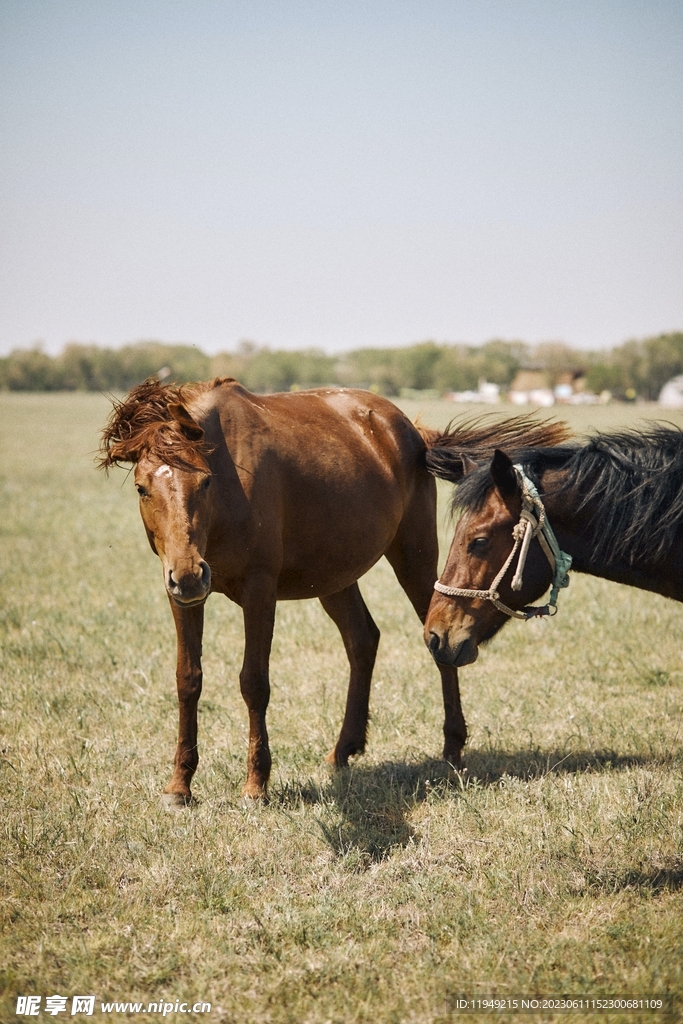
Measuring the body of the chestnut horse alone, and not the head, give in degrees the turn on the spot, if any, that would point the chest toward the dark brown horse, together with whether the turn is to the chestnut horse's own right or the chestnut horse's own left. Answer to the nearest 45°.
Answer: approximately 90° to the chestnut horse's own left

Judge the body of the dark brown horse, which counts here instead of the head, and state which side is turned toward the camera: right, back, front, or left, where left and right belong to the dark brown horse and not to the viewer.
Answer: left

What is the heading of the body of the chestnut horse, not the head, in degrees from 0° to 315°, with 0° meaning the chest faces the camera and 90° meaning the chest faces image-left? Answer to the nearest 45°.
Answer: approximately 45°
